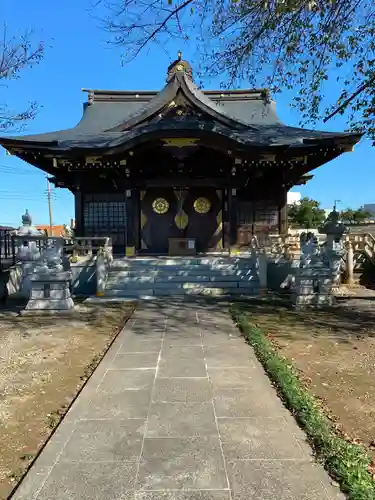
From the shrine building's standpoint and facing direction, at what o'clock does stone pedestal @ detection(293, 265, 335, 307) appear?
The stone pedestal is roughly at 11 o'clock from the shrine building.

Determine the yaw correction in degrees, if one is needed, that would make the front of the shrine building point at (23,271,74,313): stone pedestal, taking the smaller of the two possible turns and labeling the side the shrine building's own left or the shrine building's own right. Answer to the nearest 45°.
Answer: approximately 45° to the shrine building's own right

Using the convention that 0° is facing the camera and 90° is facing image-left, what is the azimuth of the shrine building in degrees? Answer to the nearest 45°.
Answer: approximately 0°
